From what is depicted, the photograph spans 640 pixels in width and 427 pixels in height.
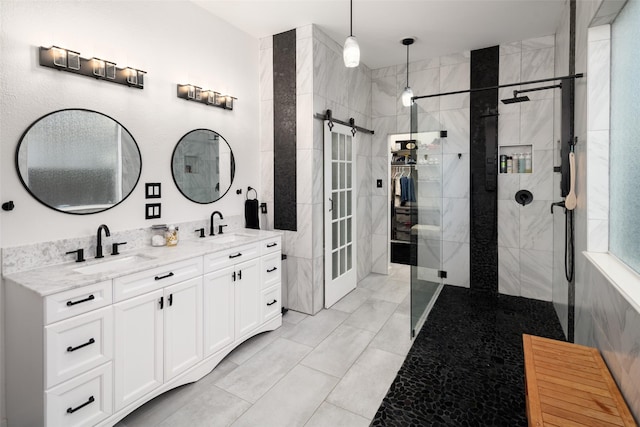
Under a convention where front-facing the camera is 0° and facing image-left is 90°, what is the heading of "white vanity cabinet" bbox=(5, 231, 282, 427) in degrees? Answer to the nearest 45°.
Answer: approximately 315°

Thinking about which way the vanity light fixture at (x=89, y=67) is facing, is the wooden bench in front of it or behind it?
in front

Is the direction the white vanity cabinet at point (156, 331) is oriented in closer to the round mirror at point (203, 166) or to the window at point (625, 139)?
the window

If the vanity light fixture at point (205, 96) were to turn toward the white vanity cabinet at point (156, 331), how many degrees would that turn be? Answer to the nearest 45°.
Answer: approximately 45° to its right

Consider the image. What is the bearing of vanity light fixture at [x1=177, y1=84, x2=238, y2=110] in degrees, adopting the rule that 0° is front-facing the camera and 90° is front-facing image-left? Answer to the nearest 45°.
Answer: approximately 315°
